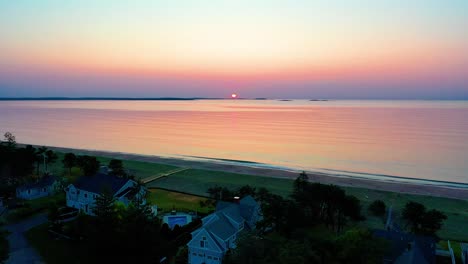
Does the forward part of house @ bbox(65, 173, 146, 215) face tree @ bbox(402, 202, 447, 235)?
no

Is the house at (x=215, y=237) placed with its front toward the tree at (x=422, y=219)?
no

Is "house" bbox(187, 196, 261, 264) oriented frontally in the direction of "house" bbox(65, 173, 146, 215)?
no

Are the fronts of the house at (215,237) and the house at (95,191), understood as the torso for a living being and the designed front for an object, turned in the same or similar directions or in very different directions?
same or similar directions

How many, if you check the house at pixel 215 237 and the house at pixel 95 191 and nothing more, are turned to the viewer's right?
0
